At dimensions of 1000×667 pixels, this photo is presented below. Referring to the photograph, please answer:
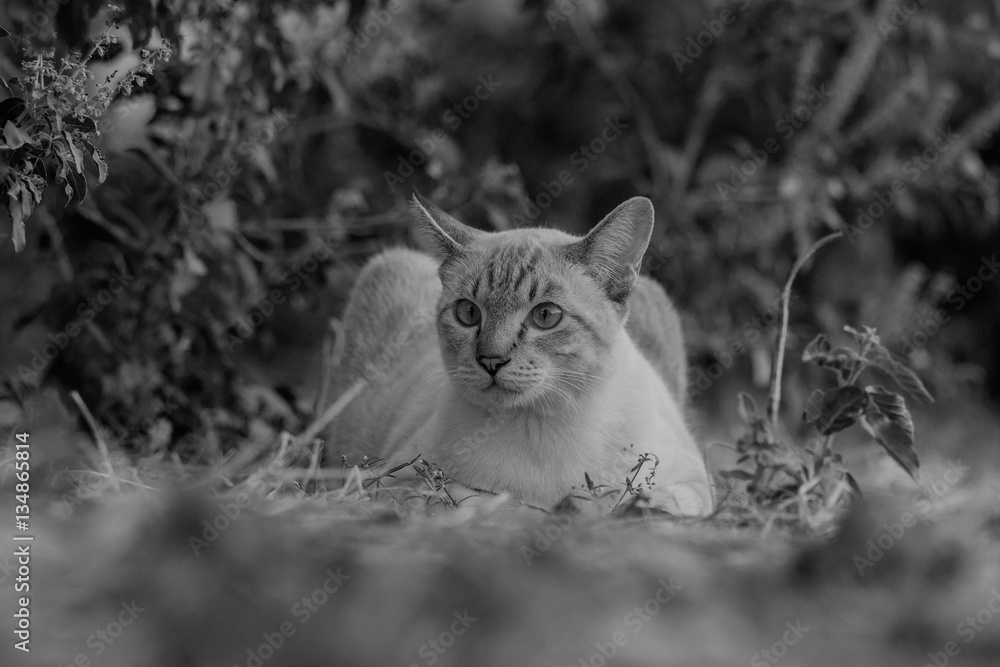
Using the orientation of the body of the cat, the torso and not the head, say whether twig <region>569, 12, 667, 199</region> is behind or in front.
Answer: behind

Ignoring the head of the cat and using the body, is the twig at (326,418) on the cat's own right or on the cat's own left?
on the cat's own right

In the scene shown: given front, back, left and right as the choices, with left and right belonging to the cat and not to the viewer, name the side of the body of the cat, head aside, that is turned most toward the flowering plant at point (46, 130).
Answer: right

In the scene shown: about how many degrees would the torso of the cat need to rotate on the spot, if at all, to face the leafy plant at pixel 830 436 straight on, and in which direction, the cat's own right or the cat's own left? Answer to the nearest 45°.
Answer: approximately 90° to the cat's own left

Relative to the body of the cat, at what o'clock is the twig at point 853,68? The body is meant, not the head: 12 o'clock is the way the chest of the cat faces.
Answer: The twig is roughly at 7 o'clock from the cat.

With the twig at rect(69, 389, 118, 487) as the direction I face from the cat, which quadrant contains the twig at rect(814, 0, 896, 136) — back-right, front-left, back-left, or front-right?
back-right

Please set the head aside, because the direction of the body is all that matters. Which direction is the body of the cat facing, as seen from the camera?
toward the camera

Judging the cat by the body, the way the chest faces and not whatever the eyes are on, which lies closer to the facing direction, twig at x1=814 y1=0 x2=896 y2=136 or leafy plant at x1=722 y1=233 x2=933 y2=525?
the leafy plant

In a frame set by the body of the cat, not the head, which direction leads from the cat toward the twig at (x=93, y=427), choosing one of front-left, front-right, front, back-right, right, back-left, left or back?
right

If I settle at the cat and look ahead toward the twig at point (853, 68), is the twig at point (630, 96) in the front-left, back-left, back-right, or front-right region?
front-left
